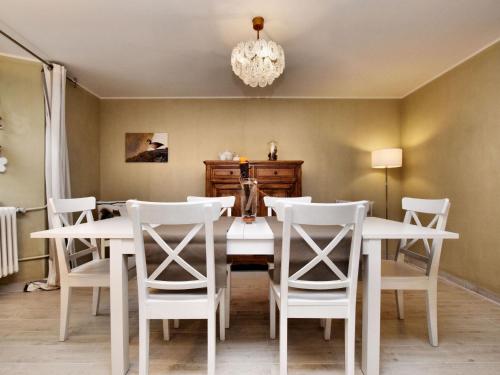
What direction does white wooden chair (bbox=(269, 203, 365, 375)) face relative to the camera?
away from the camera

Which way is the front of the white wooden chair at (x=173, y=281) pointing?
away from the camera

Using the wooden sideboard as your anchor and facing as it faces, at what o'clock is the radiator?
The radiator is roughly at 2 o'clock from the wooden sideboard.

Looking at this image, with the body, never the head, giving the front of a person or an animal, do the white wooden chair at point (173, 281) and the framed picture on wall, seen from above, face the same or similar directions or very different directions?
very different directions

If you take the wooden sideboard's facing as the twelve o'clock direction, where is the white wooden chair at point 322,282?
The white wooden chair is roughly at 12 o'clock from the wooden sideboard.

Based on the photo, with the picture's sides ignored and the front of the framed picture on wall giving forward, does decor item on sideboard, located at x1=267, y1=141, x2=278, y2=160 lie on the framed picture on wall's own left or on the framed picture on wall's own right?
on the framed picture on wall's own left

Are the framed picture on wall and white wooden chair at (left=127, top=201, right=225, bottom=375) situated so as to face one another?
yes

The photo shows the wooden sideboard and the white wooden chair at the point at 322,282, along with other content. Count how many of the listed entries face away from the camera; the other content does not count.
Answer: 1

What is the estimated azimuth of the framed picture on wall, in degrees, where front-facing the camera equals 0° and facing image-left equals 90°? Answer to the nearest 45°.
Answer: approximately 0°
